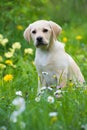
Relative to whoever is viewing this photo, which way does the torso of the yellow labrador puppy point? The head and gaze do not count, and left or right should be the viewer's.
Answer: facing the viewer and to the left of the viewer
